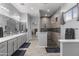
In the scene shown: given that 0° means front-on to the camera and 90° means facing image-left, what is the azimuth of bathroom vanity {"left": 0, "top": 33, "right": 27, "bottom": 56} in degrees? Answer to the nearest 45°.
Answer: approximately 315°
